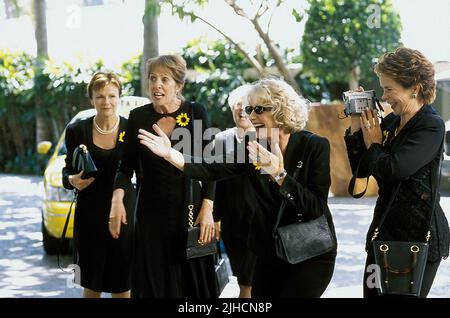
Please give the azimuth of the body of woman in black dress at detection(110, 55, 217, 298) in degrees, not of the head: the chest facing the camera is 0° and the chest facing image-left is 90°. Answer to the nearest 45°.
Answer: approximately 0°

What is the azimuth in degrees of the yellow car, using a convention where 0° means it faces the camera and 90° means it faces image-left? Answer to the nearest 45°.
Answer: approximately 0°

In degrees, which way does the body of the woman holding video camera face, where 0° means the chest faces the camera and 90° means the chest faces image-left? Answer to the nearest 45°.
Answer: approximately 90°

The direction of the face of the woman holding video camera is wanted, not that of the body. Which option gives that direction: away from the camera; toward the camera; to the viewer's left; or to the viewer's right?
to the viewer's left

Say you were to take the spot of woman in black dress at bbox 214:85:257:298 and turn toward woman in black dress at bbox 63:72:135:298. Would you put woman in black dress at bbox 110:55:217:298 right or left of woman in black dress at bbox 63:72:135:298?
left
